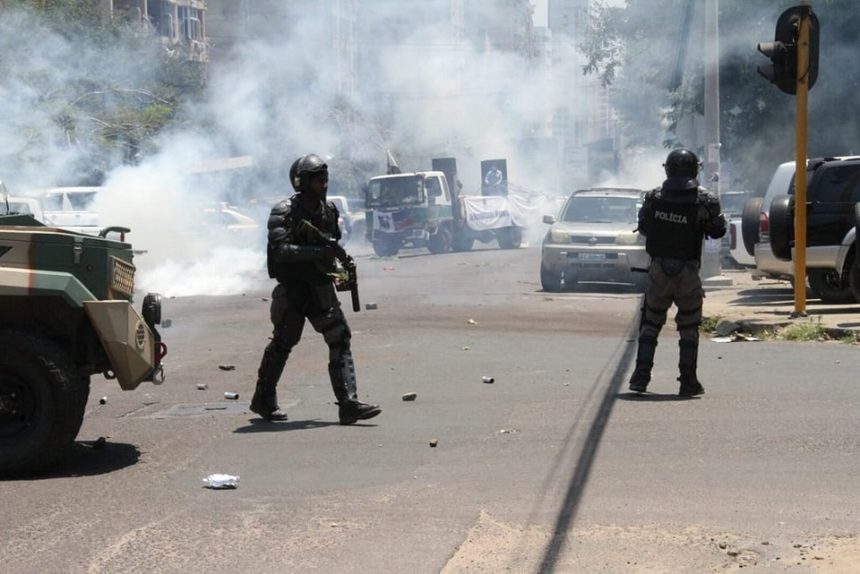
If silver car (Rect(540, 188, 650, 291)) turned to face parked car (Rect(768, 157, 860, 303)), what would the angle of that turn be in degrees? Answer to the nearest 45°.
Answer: approximately 45° to its left

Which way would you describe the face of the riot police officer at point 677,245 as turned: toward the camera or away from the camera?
away from the camera

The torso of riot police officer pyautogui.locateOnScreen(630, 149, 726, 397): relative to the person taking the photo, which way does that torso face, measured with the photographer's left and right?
facing away from the viewer

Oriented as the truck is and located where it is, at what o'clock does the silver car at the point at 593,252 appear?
The silver car is roughly at 10 o'clock from the truck.

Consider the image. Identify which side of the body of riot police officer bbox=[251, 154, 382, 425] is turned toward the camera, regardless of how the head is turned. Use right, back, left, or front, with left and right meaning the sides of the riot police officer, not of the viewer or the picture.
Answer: right

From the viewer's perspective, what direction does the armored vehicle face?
to the viewer's right

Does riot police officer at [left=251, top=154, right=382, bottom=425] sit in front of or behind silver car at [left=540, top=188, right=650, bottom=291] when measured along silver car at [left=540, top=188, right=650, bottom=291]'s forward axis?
in front

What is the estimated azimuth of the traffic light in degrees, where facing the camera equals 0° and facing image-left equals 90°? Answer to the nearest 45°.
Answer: approximately 90°

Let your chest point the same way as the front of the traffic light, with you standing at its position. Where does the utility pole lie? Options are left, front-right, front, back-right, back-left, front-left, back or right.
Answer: right

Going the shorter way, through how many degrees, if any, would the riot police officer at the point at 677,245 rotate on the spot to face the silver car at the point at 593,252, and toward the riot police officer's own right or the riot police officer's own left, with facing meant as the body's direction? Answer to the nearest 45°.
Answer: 0° — they already face it

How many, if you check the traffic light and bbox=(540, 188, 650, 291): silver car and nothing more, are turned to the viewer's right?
0

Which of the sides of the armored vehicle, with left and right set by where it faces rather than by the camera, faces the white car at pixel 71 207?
left
